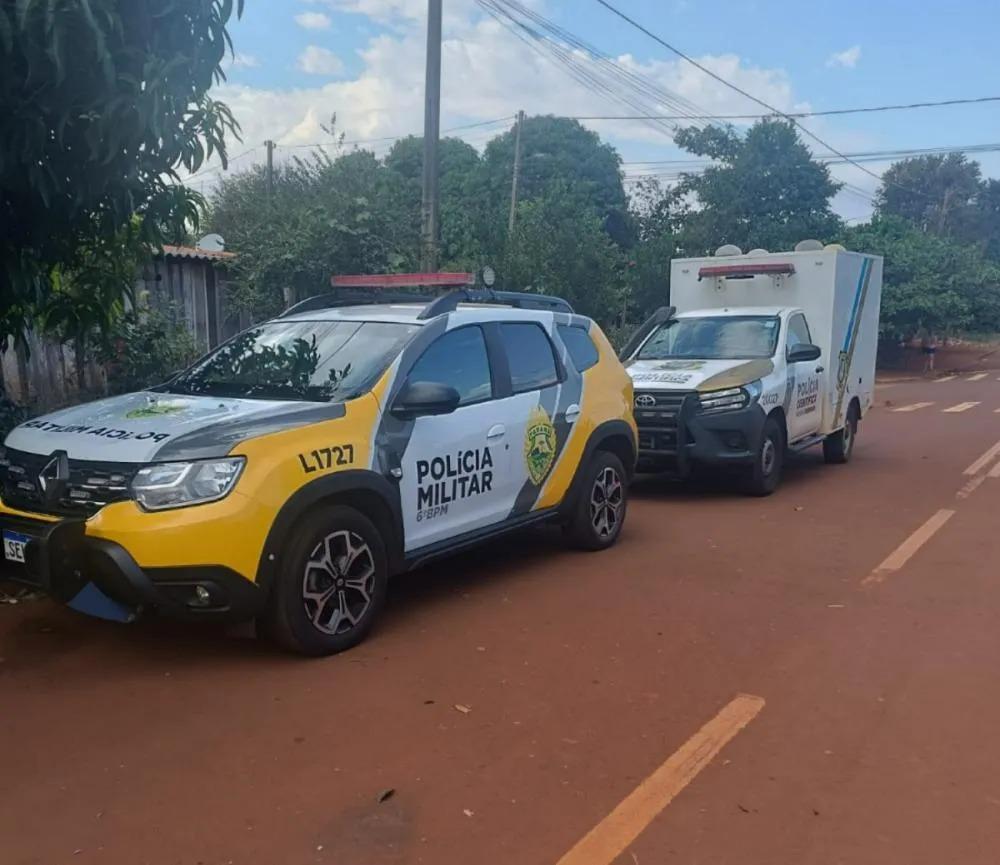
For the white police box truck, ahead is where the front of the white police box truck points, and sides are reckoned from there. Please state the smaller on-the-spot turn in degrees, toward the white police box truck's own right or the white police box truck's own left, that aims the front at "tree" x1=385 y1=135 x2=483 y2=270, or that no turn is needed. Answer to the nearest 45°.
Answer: approximately 90° to the white police box truck's own right

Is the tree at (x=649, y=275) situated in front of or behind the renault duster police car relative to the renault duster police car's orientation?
behind

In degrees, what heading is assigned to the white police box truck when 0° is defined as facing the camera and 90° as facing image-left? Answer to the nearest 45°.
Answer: approximately 45°

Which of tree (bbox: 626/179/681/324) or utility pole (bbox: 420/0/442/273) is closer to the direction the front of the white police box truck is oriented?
the utility pole

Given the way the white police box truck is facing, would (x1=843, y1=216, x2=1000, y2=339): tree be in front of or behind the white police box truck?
behind

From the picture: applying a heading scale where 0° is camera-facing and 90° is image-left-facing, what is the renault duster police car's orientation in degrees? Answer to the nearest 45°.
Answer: approximately 45°

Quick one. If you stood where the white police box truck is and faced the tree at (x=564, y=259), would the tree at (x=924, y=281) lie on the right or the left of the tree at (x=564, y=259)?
right

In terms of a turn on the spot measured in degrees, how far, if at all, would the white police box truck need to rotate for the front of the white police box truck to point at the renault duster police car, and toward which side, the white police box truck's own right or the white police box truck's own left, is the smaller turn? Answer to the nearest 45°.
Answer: approximately 45° to the white police box truck's own left

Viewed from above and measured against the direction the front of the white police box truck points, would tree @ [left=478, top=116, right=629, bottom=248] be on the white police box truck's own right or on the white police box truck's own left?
on the white police box truck's own right

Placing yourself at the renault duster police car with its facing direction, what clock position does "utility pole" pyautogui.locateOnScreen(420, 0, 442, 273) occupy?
The utility pole is roughly at 5 o'clock from the renault duster police car.

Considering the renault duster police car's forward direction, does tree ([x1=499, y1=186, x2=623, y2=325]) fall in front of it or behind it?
behind

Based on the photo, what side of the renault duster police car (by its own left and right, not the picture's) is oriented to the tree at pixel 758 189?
back

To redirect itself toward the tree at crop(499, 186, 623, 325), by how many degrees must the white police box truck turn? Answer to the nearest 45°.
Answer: approximately 90° to its right
